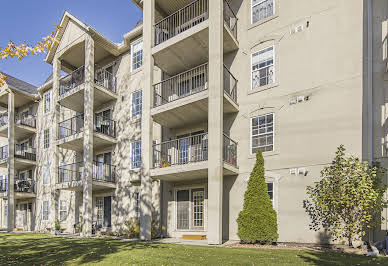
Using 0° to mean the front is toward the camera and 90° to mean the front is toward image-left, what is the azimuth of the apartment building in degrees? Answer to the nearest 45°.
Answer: approximately 45°
